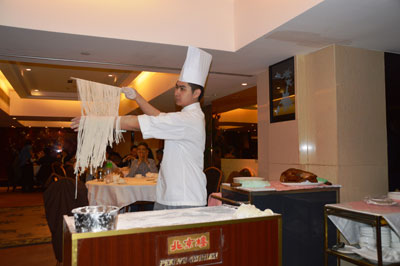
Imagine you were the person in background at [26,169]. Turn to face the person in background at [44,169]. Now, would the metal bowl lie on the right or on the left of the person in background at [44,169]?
right

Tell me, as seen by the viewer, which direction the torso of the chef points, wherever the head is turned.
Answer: to the viewer's left

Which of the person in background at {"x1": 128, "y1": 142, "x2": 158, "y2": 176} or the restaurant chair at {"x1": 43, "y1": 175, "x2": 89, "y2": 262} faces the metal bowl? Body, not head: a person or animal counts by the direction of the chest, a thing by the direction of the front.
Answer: the person in background

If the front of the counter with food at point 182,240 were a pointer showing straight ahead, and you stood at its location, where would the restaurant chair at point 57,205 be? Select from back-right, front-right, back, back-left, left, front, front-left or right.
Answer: back-right

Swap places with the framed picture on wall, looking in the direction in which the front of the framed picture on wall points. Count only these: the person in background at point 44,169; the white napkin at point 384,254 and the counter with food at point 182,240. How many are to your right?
1

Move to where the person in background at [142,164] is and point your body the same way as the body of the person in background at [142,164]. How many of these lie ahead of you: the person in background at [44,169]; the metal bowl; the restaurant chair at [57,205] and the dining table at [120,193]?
3

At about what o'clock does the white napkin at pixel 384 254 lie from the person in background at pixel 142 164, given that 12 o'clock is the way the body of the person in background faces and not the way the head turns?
The white napkin is roughly at 11 o'clock from the person in background.

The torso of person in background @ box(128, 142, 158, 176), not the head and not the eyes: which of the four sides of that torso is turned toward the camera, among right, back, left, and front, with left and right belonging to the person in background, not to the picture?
front

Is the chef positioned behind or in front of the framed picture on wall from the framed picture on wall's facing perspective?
in front

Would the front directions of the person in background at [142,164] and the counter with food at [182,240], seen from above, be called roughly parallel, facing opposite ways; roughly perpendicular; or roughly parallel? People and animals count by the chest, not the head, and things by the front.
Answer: roughly parallel

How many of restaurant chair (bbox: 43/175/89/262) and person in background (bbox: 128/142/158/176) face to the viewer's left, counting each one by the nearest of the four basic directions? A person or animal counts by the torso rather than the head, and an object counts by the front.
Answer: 0

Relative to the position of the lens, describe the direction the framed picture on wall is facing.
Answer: facing the viewer and to the left of the viewer

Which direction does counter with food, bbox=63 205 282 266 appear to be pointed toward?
toward the camera

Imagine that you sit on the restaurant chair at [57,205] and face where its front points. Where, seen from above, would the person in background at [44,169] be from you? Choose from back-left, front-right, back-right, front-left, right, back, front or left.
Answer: front-left

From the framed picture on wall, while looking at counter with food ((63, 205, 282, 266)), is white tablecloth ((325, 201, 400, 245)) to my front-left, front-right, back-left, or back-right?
front-left

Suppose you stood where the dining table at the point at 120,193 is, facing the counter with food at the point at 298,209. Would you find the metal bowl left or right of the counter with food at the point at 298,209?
right
